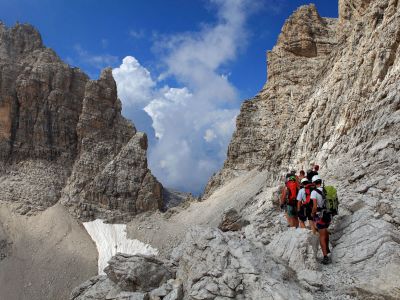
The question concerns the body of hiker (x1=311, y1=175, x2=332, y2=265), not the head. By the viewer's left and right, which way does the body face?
facing away from the viewer and to the left of the viewer

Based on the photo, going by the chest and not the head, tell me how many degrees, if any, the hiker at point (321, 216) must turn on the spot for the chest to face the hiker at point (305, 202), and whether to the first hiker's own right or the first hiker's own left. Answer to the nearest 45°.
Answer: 0° — they already face them

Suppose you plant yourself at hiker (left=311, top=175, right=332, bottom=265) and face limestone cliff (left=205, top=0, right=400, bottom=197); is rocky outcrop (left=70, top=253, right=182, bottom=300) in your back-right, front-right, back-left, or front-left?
back-left

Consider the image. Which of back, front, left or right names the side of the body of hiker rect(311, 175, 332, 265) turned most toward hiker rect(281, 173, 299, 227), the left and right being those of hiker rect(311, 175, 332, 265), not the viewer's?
front

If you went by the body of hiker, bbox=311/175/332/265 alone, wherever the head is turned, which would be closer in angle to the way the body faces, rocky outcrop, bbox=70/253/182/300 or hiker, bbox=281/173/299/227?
the hiker

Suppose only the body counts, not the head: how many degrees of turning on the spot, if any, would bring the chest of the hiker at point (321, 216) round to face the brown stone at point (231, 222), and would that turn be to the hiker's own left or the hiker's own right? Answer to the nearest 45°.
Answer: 0° — they already face it

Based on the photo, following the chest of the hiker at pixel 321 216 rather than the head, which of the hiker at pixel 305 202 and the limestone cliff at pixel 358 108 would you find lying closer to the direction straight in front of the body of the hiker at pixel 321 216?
the hiker

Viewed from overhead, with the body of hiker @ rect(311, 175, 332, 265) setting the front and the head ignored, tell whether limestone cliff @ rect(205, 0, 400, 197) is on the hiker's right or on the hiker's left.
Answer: on the hiker's right
